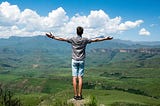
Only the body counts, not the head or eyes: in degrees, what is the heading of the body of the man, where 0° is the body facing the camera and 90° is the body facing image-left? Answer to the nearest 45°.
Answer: approximately 180°
